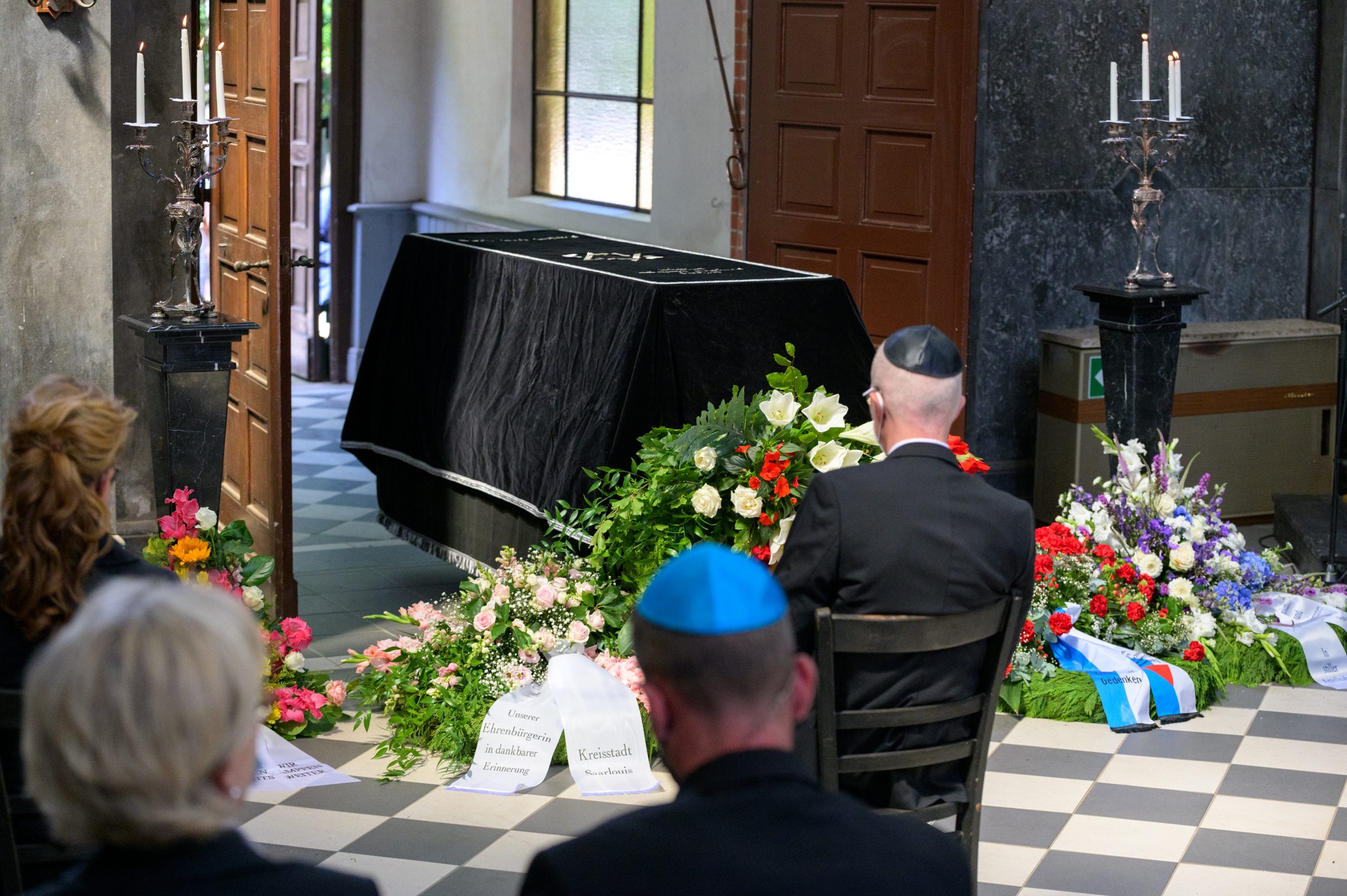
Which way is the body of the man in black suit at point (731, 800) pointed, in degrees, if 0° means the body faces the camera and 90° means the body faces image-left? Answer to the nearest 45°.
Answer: approximately 180°

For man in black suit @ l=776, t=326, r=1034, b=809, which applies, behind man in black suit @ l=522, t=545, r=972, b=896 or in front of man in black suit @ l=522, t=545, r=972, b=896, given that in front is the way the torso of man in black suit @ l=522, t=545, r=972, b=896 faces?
in front

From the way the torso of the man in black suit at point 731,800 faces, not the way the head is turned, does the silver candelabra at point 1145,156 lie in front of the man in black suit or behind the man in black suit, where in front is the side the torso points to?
in front

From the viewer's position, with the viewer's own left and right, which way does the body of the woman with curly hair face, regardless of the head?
facing away from the viewer and to the right of the viewer

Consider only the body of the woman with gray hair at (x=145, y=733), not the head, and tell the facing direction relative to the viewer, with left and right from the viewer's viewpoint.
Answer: facing away from the viewer and to the right of the viewer

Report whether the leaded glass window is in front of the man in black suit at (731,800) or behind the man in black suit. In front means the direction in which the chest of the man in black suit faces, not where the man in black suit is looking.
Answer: in front

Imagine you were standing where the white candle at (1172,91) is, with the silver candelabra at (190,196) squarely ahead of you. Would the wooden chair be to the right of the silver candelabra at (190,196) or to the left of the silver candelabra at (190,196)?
left
